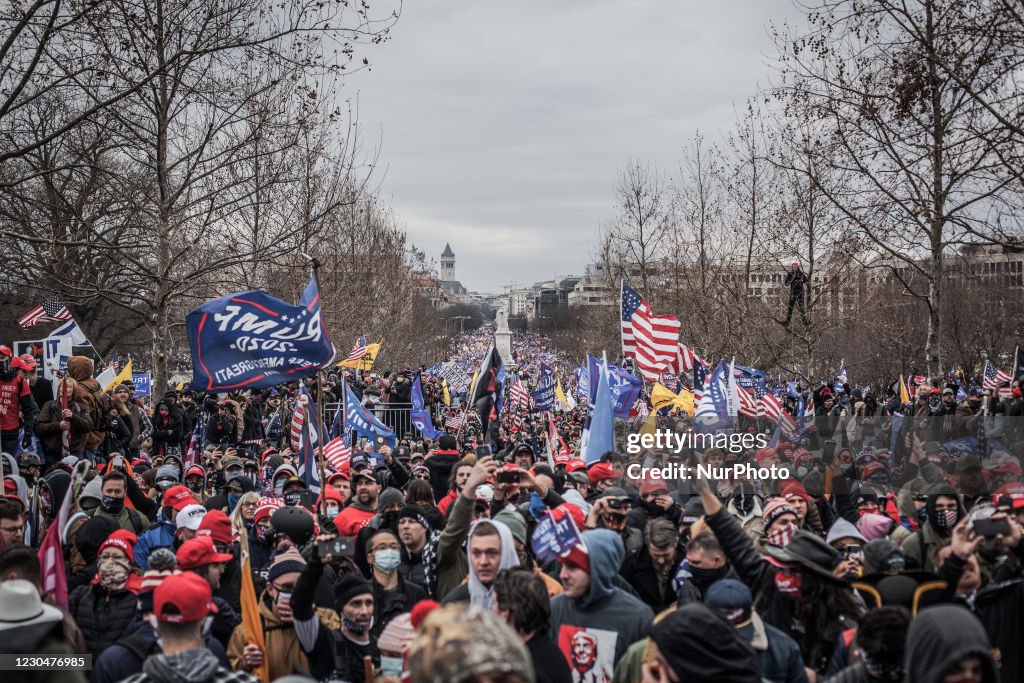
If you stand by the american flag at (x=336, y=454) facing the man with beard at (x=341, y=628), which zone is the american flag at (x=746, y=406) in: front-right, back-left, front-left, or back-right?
back-left

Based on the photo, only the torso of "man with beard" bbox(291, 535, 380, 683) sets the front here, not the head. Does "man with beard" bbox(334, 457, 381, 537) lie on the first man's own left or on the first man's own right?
on the first man's own left

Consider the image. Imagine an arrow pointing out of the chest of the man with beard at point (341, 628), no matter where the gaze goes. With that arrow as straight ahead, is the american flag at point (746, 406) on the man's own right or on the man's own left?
on the man's own left

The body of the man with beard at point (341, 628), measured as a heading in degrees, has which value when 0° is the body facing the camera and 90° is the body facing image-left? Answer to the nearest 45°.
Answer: approximately 315°
